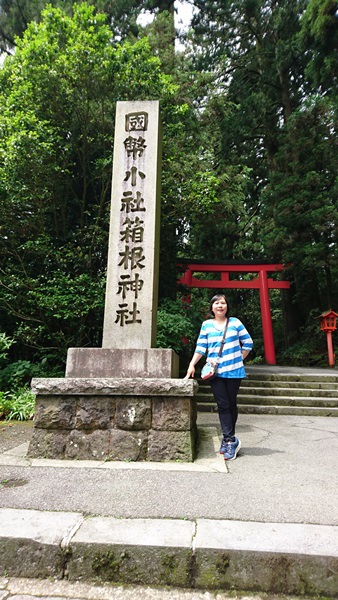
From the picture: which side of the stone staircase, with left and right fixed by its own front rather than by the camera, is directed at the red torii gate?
back

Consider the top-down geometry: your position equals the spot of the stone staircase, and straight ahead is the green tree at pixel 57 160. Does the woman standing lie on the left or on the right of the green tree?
left

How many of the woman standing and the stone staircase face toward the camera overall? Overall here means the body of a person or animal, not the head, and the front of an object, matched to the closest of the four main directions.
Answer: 2

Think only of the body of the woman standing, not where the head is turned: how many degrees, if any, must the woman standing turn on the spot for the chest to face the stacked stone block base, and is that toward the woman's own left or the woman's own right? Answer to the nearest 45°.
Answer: approximately 90° to the woman's own right

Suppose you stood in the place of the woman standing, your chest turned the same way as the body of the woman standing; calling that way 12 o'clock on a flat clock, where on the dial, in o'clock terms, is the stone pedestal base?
The stone pedestal base is roughly at 3 o'clock from the woman standing.

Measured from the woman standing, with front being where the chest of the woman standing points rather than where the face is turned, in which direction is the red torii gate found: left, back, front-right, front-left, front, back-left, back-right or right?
back

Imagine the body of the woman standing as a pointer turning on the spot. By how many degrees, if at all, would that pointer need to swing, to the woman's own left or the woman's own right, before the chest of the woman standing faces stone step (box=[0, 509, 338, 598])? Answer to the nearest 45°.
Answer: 0° — they already face it

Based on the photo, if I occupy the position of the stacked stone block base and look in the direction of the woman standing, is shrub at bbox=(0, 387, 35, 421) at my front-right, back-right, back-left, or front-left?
back-left
